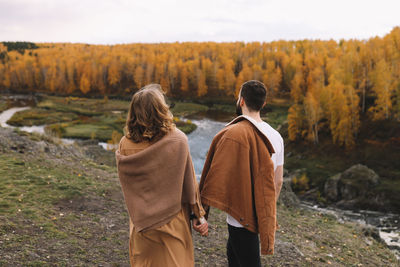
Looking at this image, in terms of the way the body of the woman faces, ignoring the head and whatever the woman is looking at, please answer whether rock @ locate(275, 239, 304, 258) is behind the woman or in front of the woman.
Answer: in front

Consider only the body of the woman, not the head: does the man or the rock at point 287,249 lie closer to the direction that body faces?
the rock

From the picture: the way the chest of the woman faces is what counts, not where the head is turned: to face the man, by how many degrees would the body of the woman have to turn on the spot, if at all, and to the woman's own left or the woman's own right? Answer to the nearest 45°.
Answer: approximately 90° to the woman's own right

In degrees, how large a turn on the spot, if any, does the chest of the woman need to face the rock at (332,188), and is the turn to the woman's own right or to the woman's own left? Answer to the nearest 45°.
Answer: approximately 45° to the woman's own right

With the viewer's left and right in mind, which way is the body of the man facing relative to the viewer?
facing away from the viewer and to the left of the viewer

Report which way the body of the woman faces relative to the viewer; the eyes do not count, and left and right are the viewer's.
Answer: facing away from the viewer

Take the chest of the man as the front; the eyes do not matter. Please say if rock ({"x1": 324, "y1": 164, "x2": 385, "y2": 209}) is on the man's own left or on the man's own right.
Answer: on the man's own right

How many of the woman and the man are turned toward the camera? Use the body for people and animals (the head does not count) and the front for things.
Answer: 0

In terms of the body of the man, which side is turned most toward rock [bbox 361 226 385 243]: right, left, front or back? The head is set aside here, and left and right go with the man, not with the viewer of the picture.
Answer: right

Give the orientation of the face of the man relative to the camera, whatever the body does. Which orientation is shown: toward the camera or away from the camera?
away from the camera
